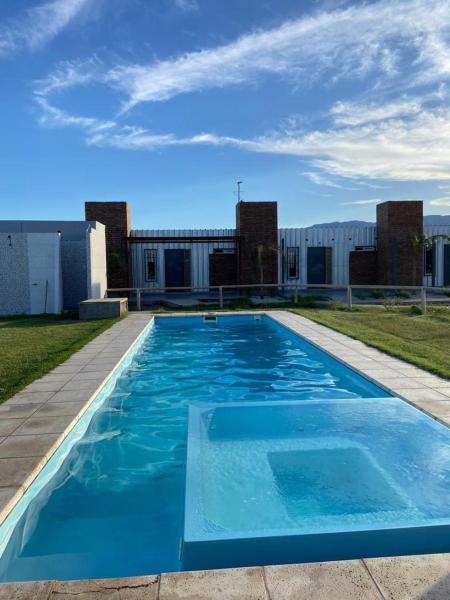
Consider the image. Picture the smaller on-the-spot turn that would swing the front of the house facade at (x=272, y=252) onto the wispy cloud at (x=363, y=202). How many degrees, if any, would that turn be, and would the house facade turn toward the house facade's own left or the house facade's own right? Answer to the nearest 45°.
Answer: approximately 135° to the house facade's own left

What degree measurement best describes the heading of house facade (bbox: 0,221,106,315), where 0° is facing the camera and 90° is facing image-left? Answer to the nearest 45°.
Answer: approximately 0°

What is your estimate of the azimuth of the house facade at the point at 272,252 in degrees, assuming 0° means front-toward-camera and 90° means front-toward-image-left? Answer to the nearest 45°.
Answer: approximately 0°

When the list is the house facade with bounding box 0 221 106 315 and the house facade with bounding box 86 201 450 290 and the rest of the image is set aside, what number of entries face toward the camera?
2

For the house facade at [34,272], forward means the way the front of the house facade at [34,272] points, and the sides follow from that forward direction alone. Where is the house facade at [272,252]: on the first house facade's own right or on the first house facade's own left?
on the first house facade's own left
